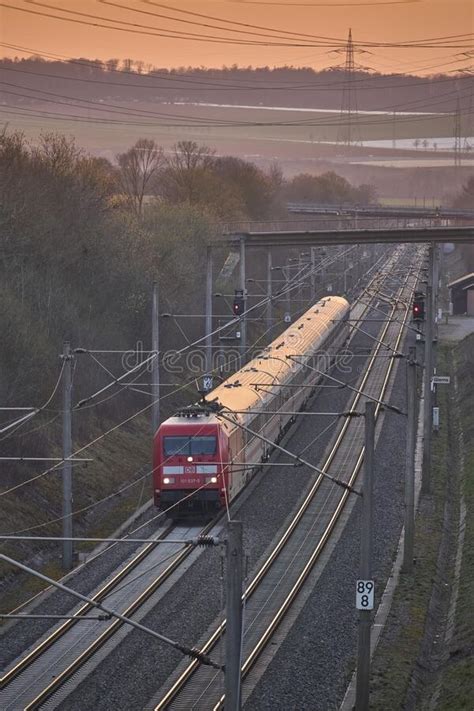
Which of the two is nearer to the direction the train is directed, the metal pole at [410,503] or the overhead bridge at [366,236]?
the metal pole

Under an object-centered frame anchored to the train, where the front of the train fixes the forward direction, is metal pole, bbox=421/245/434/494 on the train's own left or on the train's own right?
on the train's own left

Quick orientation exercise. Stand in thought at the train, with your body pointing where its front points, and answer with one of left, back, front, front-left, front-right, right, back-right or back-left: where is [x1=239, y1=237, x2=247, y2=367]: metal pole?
back

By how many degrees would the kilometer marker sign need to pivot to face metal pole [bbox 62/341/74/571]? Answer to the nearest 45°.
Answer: approximately 135° to its right

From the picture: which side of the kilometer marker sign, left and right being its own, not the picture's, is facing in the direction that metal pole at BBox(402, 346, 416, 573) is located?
back

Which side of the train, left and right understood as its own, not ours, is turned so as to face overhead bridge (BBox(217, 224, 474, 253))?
back

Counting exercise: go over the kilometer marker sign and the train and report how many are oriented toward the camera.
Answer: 2

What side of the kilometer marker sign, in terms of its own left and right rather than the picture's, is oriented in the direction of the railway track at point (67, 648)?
right

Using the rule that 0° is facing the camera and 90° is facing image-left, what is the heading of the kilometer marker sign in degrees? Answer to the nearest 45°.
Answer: approximately 0°

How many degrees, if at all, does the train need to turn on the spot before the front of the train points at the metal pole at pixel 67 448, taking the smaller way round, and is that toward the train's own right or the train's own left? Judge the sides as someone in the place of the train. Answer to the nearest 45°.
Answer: approximately 45° to the train's own right

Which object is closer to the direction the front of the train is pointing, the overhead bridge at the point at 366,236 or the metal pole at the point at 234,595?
the metal pole
